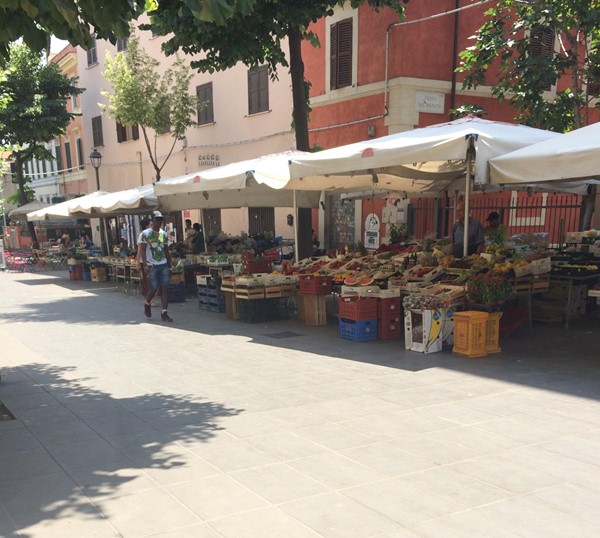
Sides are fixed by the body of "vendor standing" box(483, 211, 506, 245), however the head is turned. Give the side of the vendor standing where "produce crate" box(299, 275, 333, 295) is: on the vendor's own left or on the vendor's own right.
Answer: on the vendor's own right

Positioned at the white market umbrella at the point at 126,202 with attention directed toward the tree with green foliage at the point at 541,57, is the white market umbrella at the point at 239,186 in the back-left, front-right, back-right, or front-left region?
front-right

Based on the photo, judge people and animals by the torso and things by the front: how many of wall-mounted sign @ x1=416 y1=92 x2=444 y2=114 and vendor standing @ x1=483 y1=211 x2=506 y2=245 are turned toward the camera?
2

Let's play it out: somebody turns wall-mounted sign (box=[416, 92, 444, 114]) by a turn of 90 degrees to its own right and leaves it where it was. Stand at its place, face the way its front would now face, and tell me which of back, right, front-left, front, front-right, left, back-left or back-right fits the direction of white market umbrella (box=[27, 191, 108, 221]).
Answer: front

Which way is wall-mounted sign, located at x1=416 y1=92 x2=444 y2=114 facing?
toward the camera

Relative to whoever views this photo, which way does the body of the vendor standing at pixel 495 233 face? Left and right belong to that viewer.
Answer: facing the viewer
